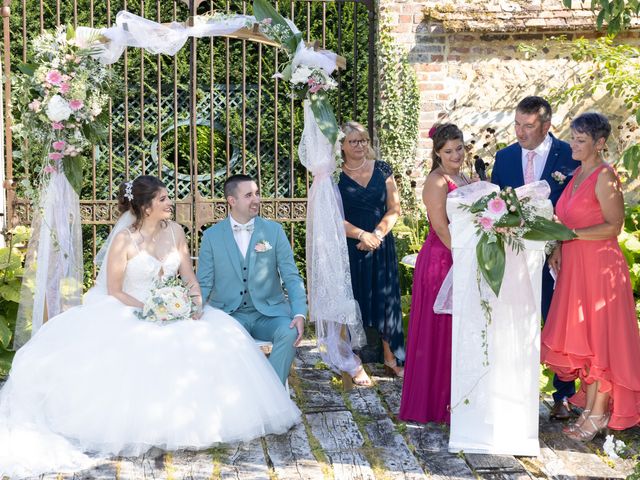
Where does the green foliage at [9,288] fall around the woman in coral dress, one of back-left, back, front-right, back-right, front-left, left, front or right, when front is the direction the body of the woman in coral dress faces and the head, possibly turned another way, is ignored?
front-right

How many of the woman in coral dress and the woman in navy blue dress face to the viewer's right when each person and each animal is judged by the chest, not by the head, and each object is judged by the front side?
0

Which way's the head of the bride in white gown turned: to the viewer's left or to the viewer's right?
to the viewer's right

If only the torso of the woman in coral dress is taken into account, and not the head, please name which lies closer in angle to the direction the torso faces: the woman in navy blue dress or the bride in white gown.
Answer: the bride in white gown

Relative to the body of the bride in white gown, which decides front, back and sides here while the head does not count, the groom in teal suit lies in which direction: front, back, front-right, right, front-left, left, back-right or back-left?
left

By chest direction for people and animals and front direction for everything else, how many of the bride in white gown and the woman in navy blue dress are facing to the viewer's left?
0

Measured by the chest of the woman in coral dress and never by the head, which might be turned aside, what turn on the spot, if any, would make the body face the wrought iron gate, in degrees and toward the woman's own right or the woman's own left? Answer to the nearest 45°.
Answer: approximately 90° to the woman's own right
